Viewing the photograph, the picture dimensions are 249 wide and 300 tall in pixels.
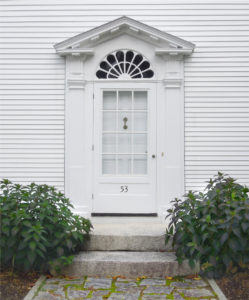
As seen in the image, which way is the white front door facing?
toward the camera

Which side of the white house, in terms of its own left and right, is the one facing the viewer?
front

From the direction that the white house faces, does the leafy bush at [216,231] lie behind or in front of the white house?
in front

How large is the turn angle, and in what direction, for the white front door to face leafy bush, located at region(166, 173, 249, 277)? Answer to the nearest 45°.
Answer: approximately 45° to its left

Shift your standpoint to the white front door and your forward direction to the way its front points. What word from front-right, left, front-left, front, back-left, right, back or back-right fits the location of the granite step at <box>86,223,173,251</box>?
front

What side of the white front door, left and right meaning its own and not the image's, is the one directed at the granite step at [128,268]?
front

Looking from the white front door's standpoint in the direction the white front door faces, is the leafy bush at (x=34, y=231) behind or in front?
in front
